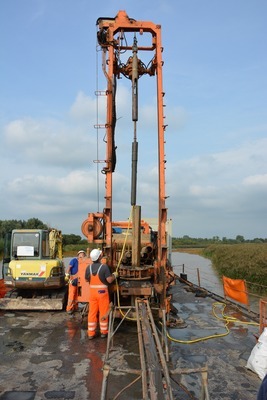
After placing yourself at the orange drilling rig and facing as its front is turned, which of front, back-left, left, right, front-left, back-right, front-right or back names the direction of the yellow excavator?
back-right

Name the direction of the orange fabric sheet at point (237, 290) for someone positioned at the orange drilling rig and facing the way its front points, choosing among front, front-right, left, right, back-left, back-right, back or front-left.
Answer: back-left

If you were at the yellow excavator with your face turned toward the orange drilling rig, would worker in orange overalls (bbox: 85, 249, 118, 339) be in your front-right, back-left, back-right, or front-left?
front-right

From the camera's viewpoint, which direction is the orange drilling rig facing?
toward the camera
